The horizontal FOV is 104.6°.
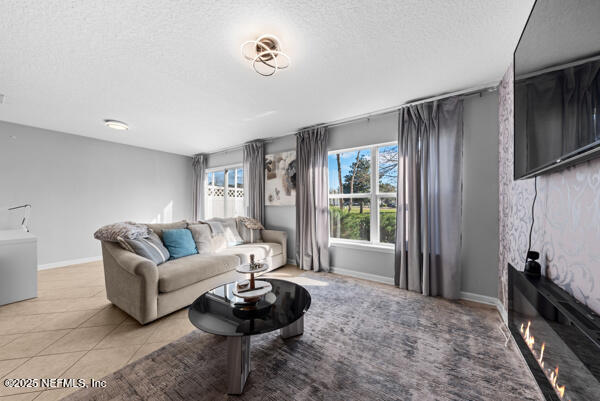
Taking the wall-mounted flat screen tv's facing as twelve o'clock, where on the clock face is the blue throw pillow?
The blue throw pillow is roughly at 1 o'clock from the wall-mounted flat screen tv.

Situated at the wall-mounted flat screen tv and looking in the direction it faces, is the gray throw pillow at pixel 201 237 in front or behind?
in front

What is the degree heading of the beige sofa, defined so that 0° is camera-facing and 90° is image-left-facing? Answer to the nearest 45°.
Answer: approximately 315°

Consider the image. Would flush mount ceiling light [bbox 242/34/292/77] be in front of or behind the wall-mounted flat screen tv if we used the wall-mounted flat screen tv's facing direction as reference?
in front

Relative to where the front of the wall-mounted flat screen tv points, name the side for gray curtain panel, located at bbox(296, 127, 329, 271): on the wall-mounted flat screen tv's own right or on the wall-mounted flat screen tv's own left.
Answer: on the wall-mounted flat screen tv's own right

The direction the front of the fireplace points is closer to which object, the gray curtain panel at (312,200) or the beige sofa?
the beige sofa

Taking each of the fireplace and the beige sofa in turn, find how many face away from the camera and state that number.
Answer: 0

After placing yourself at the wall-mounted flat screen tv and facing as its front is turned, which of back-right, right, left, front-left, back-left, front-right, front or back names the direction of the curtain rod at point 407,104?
right

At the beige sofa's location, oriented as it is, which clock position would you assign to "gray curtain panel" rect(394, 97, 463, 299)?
The gray curtain panel is roughly at 11 o'clock from the beige sofa.

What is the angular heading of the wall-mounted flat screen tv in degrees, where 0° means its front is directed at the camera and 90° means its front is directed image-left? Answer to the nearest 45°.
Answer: approximately 45°

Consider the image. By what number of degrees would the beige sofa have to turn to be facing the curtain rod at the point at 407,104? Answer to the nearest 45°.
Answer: approximately 45° to its left

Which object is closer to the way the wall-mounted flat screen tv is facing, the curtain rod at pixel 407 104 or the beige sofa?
the beige sofa

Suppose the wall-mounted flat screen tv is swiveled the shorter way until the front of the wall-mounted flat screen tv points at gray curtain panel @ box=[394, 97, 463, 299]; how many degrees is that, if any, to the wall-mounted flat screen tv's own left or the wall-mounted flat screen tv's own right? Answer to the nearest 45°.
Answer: approximately 90° to the wall-mounted flat screen tv's own right

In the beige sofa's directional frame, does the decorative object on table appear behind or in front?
in front
